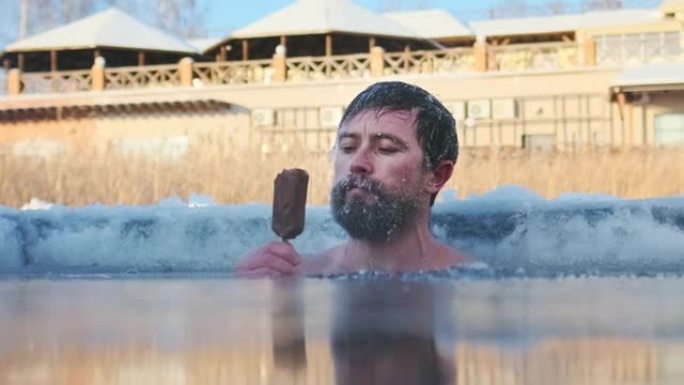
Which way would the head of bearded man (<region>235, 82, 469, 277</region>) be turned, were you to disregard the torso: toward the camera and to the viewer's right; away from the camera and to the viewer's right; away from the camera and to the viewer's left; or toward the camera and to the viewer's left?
toward the camera and to the viewer's left

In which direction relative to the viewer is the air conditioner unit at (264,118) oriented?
toward the camera

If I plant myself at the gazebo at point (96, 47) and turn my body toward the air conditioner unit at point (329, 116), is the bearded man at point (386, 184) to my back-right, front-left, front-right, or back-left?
front-right

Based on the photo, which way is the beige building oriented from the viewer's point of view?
toward the camera

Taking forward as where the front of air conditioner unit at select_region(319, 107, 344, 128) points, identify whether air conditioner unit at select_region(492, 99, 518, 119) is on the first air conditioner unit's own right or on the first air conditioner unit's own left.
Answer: on the first air conditioner unit's own left

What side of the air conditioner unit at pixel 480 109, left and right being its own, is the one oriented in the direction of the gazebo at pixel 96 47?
right

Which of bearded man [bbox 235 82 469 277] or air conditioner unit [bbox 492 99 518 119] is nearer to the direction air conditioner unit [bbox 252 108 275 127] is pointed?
the bearded man

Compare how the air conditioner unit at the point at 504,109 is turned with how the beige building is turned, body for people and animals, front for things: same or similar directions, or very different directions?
same or similar directions

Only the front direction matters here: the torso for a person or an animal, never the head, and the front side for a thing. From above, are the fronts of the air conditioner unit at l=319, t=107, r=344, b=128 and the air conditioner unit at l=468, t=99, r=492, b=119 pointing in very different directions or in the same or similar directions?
same or similar directions

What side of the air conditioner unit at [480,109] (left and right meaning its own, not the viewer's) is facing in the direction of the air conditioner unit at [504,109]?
left

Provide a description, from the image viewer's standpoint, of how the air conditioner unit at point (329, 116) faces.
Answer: facing the viewer

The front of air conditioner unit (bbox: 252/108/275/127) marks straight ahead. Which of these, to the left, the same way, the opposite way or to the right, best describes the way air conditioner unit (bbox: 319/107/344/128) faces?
the same way
